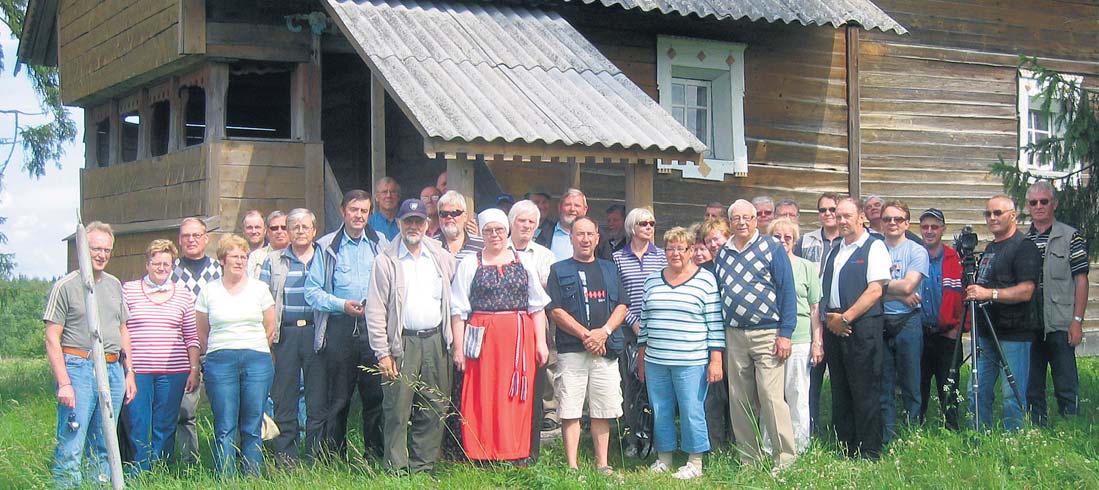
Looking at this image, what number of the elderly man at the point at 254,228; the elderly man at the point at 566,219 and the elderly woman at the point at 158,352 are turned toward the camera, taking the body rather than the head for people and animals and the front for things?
3

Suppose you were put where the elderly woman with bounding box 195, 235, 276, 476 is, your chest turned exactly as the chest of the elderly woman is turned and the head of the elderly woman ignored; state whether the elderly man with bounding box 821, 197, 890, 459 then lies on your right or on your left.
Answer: on your left

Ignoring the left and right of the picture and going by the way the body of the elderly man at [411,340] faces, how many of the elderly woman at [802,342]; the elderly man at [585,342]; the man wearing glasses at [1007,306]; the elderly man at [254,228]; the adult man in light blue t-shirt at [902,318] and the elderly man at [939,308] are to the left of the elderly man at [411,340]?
5

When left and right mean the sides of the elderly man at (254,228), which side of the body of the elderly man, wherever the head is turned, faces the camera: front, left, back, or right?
front

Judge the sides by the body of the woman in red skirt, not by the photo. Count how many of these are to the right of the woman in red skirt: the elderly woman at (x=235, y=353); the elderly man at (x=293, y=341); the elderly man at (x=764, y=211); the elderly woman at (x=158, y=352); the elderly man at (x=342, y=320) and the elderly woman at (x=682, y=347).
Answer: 4

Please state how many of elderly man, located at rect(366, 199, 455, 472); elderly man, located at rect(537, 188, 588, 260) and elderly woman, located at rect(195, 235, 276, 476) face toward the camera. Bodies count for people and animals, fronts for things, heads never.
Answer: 3

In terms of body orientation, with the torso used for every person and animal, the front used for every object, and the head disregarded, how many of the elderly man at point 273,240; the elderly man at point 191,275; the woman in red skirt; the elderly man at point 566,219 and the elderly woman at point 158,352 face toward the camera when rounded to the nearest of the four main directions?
5

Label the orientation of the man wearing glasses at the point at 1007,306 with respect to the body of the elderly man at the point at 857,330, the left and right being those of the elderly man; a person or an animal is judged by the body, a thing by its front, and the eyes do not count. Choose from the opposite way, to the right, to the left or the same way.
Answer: the same way

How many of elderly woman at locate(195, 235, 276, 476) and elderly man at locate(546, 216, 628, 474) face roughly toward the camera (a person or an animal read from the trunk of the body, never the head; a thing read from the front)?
2

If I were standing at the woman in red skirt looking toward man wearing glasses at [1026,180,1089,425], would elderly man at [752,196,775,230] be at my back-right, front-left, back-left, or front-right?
front-left

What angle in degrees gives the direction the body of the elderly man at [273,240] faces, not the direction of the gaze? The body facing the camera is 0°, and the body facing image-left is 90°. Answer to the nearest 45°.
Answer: approximately 0°

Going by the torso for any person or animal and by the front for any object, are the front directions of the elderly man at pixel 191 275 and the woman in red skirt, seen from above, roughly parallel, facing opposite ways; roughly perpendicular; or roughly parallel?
roughly parallel

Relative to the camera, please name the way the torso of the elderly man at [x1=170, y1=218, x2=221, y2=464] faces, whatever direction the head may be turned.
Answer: toward the camera

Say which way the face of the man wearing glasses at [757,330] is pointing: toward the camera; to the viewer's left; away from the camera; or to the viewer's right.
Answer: toward the camera

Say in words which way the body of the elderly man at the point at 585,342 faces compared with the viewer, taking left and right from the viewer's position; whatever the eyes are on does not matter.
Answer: facing the viewer

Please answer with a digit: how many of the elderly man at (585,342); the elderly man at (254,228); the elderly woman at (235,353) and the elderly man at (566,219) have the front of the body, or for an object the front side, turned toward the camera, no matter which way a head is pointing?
4
